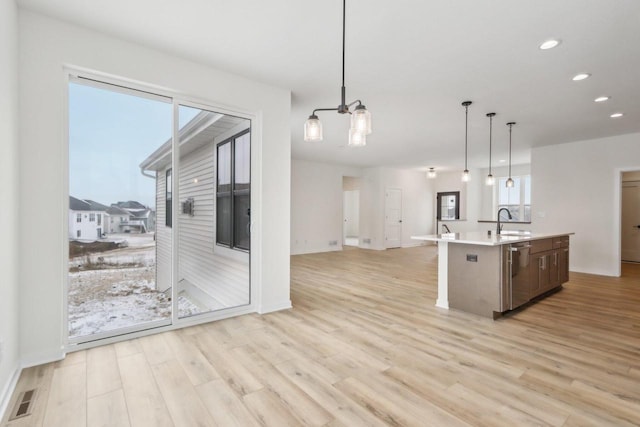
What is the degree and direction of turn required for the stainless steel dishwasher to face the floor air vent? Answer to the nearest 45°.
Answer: approximately 90° to its right

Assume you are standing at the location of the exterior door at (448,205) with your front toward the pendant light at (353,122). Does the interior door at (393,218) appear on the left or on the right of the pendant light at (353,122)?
right

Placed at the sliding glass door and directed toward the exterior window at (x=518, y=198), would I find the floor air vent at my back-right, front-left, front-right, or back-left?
back-right
